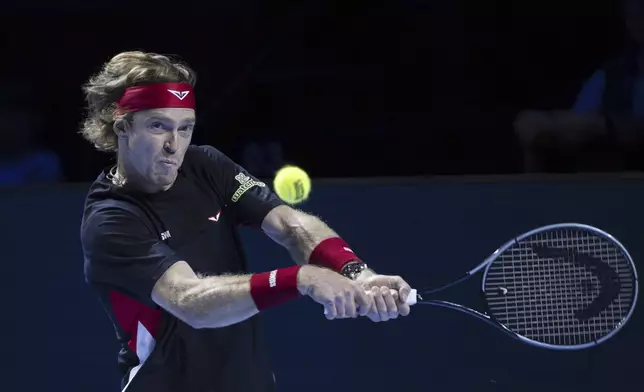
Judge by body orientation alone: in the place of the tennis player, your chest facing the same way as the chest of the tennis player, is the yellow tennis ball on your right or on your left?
on your left

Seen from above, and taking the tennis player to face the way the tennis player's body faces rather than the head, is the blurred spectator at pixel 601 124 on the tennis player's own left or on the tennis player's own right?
on the tennis player's own left

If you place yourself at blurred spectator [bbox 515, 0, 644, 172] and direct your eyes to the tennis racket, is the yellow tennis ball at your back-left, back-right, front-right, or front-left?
front-right

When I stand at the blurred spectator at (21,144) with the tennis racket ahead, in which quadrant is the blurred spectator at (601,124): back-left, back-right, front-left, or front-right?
front-left

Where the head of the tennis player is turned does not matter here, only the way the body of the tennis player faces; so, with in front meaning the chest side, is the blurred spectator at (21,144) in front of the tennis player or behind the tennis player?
behind

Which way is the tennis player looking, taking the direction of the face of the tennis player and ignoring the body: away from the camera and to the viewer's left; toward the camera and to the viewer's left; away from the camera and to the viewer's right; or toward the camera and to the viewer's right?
toward the camera and to the viewer's right
